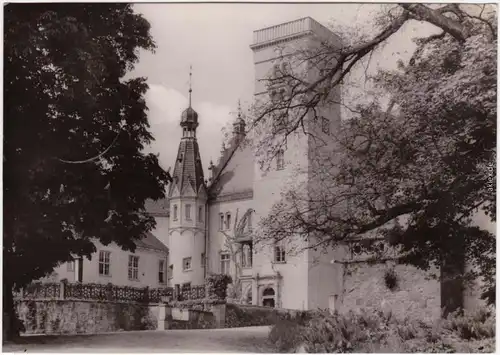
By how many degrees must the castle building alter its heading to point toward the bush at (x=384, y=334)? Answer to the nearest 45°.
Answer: approximately 90° to its left

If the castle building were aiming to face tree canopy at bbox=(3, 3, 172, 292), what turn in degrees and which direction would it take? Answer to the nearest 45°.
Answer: approximately 45° to its right

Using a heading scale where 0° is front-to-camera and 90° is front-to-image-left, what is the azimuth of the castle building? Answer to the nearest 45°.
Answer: approximately 45°
